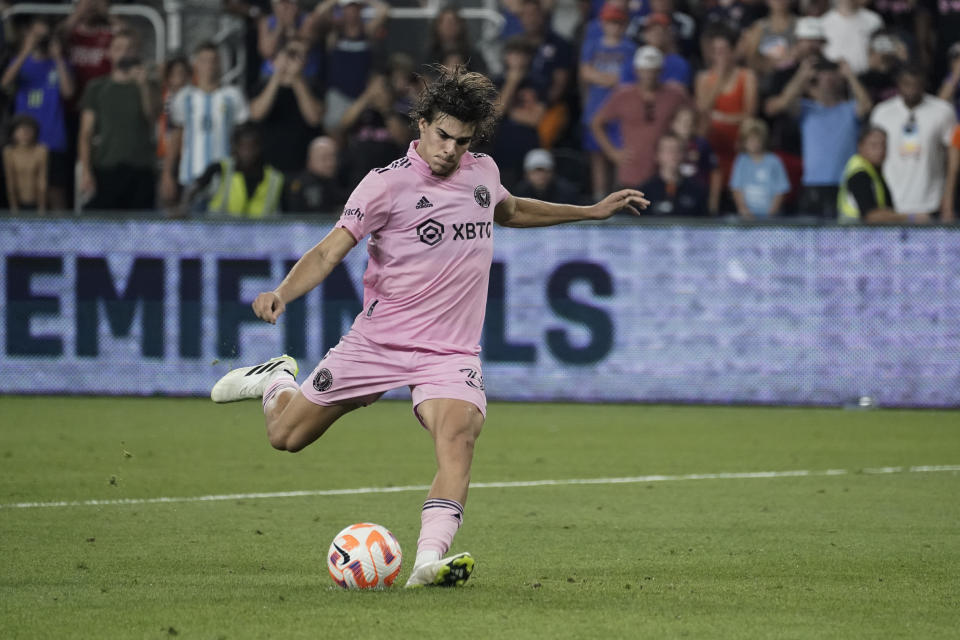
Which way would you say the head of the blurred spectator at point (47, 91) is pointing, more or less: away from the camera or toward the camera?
toward the camera

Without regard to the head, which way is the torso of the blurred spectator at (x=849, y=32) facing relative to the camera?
toward the camera

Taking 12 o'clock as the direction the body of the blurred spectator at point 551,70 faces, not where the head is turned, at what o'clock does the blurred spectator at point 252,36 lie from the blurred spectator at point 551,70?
the blurred spectator at point 252,36 is roughly at 2 o'clock from the blurred spectator at point 551,70.

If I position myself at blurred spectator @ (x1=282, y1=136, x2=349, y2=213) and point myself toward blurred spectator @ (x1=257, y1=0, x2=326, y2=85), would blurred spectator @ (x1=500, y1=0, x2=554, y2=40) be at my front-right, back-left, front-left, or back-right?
front-right

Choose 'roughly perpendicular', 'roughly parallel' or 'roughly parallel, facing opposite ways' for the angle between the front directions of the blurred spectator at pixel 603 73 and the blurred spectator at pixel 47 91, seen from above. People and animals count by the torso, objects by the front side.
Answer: roughly parallel

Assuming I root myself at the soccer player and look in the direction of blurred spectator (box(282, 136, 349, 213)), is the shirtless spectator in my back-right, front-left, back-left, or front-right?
front-left

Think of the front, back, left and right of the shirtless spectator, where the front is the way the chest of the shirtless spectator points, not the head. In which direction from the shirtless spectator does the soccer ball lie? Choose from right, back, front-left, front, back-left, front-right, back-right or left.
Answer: front

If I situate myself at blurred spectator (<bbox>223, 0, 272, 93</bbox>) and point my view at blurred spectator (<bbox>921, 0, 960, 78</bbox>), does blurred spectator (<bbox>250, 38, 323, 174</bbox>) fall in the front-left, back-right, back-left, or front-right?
front-right

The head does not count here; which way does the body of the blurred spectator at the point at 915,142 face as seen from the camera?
toward the camera

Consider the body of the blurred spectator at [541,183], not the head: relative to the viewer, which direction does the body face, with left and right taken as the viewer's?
facing the viewer

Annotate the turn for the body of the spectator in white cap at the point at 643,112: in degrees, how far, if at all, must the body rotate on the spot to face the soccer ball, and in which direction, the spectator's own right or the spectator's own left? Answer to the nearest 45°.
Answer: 0° — they already face it

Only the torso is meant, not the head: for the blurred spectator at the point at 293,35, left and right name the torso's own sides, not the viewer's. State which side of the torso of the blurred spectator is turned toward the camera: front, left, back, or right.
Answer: front

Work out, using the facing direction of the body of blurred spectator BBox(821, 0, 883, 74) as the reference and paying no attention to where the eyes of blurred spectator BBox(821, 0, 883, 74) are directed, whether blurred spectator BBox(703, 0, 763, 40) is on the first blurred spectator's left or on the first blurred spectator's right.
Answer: on the first blurred spectator's right

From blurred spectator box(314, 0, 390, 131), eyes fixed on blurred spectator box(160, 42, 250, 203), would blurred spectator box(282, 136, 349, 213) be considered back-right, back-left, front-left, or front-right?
front-left

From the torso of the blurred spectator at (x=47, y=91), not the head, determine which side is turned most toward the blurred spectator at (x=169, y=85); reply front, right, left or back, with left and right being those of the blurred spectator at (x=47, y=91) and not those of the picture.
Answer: left

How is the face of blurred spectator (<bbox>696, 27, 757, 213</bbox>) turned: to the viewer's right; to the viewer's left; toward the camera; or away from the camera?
toward the camera

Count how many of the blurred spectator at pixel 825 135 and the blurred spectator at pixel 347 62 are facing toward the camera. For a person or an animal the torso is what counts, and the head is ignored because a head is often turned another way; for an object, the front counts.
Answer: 2

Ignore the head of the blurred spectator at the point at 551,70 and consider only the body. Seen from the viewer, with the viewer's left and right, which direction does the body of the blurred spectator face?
facing the viewer and to the left of the viewer
